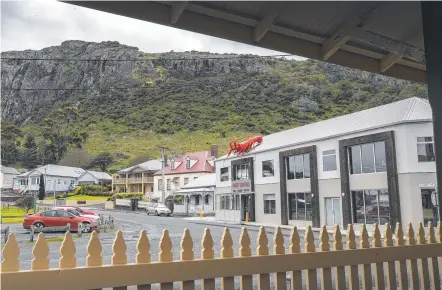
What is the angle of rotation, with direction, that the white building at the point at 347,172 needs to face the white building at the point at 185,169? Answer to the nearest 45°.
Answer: approximately 90° to its right

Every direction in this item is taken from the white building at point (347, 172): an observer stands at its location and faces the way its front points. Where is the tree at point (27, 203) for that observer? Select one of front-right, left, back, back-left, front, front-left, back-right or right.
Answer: front-right

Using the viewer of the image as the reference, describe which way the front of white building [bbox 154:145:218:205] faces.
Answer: facing the viewer and to the left of the viewer

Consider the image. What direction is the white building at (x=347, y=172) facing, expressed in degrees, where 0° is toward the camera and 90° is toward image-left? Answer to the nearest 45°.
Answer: approximately 45°

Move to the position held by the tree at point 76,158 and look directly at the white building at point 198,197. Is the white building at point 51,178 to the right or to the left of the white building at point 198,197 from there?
right

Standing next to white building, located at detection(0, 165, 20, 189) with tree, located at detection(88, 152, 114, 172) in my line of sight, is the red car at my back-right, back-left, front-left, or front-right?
back-right

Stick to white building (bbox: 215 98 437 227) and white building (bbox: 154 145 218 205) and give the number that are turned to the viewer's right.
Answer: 0

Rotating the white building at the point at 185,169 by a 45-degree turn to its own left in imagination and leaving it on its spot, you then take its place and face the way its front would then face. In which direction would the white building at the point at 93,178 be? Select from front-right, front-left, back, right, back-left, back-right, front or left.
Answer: right

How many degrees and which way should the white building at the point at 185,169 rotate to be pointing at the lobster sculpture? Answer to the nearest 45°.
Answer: approximately 45° to its left

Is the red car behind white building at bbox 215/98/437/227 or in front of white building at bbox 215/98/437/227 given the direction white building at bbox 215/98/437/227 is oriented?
in front
